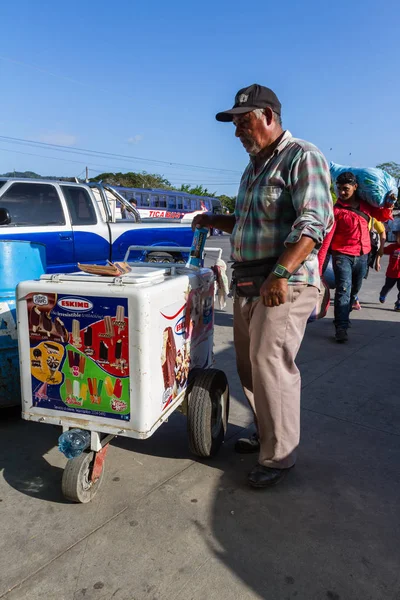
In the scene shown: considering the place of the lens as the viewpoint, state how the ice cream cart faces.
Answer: facing the viewer and to the left of the viewer

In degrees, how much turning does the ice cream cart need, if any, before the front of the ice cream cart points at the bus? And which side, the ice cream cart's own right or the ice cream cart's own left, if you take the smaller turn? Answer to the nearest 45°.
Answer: approximately 135° to the ice cream cart's own right

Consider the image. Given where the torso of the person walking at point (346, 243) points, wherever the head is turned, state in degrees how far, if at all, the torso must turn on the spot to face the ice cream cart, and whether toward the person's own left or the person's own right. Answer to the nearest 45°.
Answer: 0° — they already face it

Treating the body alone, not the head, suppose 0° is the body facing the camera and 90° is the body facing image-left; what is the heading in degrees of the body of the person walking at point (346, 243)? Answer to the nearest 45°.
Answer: approximately 0°

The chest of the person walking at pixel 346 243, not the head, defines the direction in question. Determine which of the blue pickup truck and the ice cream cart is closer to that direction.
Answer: the ice cream cart

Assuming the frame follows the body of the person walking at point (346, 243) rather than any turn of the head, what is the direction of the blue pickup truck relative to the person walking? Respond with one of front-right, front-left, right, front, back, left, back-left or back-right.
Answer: right

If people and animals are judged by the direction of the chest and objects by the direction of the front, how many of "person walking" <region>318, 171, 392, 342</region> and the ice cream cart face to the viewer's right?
0

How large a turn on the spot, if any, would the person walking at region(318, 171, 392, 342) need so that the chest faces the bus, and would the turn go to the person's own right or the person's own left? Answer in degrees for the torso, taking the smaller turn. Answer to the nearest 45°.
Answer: approximately 135° to the person's own right

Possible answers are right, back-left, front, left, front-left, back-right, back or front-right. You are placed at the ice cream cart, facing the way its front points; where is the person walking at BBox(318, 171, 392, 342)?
back
